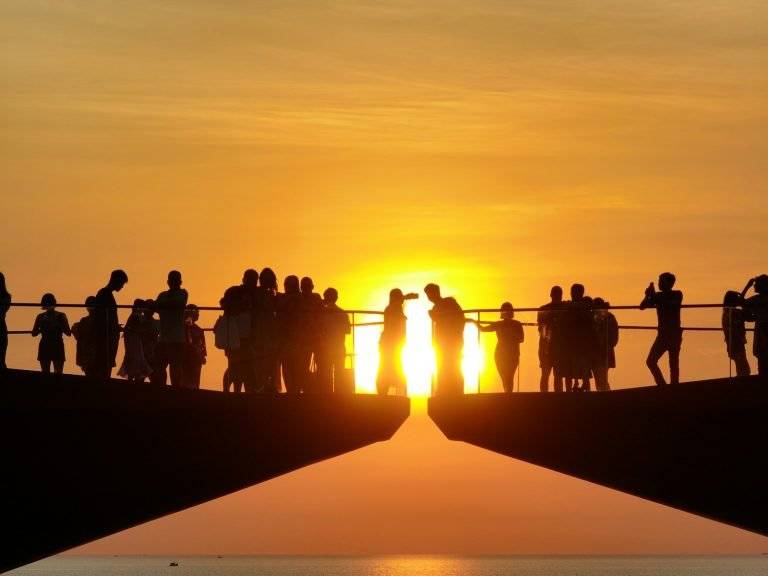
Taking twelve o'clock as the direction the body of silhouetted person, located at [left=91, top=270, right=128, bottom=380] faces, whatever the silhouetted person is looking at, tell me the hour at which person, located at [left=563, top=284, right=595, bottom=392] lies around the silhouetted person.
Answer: The person is roughly at 12 o'clock from the silhouetted person.

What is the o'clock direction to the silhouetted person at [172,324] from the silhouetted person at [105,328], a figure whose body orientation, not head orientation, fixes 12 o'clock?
the silhouetted person at [172,324] is roughly at 12 o'clock from the silhouetted person at [105,328].

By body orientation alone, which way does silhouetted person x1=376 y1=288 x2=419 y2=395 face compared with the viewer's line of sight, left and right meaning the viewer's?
facing to the right of the viewer

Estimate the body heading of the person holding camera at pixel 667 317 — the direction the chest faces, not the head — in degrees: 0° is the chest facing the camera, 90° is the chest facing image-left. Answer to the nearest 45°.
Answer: approximately 90°

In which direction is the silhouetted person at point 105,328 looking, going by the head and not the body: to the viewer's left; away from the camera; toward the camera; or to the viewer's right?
to the viewer's right

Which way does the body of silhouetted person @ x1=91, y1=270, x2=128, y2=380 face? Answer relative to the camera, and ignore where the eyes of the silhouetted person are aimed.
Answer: to the viewer's right

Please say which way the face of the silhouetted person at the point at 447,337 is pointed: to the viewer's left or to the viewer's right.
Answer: to the viewer's left

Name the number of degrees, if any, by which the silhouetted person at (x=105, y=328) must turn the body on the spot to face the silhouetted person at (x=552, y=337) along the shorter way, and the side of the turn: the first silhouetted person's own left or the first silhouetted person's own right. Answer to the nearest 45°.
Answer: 0° — they already face them
